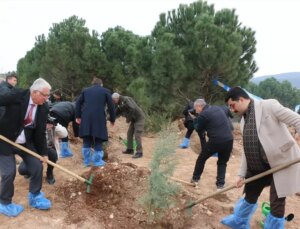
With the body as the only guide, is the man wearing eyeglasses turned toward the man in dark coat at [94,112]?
no

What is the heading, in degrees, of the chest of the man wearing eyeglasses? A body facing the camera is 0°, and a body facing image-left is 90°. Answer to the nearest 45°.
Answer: approximately 315°

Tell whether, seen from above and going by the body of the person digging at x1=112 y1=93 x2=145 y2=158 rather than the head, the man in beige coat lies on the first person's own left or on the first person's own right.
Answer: on the first person's own left

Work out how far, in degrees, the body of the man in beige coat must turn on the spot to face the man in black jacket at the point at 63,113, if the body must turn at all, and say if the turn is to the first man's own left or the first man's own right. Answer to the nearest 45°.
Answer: approximately 90° to the first man's own right

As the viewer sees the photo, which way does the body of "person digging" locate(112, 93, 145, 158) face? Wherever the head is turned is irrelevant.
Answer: to the viewer's left

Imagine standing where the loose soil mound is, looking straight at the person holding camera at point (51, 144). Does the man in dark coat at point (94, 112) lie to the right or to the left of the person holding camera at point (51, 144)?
right

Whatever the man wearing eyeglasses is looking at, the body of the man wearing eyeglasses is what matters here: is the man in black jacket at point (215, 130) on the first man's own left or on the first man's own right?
on the first man's own left

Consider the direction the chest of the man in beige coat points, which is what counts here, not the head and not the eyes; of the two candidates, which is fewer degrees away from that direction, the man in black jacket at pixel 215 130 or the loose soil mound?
the loose soil mound

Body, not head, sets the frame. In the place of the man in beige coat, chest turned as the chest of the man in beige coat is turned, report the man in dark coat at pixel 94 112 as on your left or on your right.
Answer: on your right

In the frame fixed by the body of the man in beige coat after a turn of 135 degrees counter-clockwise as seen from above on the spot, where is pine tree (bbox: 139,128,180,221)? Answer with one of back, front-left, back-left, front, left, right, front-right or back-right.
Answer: back

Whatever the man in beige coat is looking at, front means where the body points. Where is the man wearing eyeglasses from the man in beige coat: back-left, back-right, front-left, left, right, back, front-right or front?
front-right

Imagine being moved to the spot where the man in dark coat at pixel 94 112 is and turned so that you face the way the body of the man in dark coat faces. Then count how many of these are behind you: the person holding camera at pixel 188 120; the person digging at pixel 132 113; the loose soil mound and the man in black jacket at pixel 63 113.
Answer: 1

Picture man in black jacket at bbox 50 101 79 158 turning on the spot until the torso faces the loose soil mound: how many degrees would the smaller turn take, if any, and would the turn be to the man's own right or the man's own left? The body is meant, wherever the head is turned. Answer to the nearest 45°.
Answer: approximately 90° to the man's own right

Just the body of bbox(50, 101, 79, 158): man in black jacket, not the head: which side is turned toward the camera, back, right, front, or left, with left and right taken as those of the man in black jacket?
right

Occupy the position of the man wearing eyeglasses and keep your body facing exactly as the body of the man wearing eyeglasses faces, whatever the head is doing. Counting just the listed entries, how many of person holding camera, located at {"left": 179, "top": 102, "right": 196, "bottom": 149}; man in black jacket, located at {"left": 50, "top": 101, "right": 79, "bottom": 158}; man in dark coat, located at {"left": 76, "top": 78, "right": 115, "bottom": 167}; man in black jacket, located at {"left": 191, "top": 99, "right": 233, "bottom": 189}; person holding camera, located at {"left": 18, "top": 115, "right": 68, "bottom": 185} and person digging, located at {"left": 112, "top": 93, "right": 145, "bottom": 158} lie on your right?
0

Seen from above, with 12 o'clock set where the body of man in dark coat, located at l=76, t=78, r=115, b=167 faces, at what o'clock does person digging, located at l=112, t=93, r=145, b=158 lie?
The person digging is roughly at 1 o'clock from the man in dark coat.

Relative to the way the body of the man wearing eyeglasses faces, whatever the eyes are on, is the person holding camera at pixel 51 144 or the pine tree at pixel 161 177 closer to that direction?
the pine tree

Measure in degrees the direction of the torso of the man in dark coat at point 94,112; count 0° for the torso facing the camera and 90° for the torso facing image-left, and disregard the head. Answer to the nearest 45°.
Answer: approximately 180°

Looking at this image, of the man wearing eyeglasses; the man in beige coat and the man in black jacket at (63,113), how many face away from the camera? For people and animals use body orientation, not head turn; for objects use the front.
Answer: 0

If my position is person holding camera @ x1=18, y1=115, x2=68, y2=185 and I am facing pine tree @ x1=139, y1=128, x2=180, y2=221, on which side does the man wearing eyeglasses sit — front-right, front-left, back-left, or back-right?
front-right

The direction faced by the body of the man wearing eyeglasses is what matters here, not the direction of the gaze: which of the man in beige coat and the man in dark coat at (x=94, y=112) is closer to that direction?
the man in beige coat
